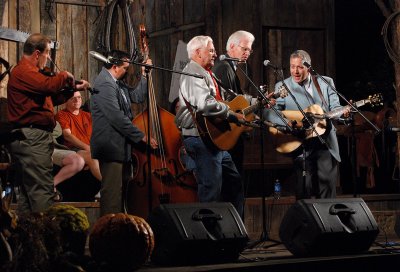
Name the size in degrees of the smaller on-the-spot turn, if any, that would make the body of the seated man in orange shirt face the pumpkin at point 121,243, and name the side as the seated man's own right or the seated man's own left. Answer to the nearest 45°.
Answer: approximately 45° to the seated man's own right

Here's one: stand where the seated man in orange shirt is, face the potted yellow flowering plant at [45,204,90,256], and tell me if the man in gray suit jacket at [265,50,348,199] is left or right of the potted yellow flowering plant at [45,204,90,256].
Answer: left

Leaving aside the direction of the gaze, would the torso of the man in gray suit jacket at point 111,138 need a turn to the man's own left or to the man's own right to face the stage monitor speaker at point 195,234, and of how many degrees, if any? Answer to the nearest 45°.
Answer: approximately 45° to the man's own right

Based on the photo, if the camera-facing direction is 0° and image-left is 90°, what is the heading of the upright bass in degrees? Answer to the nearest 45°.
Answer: approximately 0°

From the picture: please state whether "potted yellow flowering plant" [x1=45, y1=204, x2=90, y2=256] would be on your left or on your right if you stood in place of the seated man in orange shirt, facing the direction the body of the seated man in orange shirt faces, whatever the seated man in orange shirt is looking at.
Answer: on your right

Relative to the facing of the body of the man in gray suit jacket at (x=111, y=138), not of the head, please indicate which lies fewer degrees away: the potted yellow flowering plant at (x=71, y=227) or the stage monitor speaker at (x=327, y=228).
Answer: the stage monitor speaker

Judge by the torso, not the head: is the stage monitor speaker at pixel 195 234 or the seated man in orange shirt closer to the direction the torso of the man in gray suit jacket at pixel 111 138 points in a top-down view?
the stage monitor speaker

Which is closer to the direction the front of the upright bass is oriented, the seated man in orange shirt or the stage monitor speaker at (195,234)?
the stage monitor speaker

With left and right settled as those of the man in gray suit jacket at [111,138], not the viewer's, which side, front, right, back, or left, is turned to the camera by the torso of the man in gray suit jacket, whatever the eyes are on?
right
